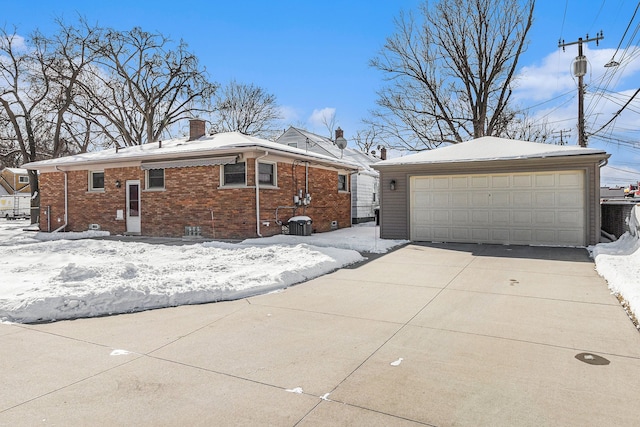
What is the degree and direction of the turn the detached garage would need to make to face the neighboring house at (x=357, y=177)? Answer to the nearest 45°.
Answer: approximately 135° to its right

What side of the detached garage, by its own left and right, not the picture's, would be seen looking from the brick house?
right

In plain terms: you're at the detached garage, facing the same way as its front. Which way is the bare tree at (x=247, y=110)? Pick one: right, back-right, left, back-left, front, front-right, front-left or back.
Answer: back-right

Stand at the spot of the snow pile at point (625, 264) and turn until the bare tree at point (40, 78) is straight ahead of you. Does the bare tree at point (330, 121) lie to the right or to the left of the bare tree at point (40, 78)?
right

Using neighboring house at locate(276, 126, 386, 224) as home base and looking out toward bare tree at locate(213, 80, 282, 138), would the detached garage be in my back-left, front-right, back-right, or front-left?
back-left

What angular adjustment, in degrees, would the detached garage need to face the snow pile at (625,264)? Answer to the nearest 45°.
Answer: approximately 45° to its left

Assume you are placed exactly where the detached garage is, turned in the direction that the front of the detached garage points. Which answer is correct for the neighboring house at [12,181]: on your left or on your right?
on your right

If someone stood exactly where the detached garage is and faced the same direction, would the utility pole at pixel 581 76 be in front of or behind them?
behind

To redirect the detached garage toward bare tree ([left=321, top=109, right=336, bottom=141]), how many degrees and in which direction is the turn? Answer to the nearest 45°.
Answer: approximately 135° to its right

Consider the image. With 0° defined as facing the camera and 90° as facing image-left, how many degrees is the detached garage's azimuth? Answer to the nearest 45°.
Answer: approximately 0°
